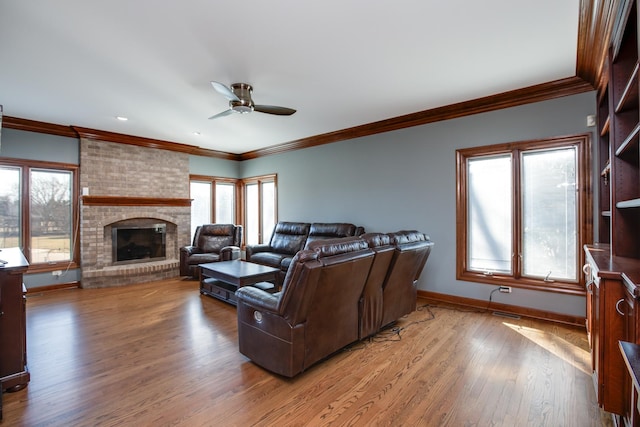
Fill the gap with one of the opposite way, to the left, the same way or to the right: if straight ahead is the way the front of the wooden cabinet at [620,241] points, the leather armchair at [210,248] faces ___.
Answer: to the left

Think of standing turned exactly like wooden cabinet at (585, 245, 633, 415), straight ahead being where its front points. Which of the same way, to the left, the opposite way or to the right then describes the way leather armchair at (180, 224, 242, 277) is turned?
to the left

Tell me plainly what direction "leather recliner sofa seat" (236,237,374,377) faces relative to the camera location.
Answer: facing away from the viewer and to the left of the viewer

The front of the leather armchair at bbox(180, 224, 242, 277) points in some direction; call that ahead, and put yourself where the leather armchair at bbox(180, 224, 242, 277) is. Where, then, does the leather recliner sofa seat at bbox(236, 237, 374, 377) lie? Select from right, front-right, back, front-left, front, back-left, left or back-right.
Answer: front-left

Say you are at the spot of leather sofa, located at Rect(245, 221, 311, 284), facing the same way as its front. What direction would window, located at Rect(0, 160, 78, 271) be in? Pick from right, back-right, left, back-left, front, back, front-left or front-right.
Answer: front-right

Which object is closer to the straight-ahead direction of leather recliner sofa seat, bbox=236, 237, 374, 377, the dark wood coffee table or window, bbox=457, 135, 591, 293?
the dark wood coffee table

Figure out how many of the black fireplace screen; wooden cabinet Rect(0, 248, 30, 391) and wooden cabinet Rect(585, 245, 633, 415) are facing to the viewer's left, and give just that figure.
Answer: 1

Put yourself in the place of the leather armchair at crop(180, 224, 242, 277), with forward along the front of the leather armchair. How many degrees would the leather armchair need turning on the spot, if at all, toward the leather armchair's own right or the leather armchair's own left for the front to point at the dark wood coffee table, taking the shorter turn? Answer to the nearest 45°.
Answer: approximately 45° to the leather armchair's own left

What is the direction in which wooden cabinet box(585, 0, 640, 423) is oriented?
to the viewer's left

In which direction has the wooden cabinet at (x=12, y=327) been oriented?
to the viewer's right
